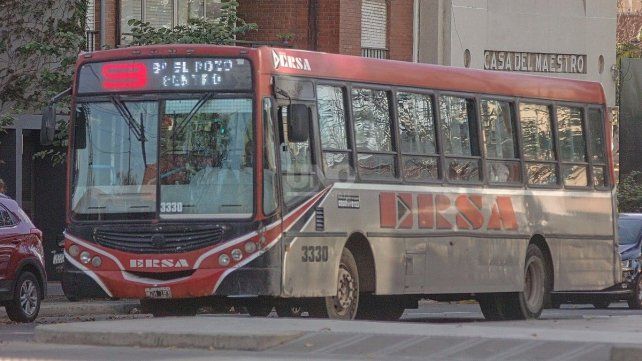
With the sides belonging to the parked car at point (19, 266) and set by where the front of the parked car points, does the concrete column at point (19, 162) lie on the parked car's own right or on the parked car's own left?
on the parked car's own right

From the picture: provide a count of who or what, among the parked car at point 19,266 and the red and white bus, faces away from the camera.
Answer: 0

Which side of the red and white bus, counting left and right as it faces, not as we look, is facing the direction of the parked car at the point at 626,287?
back

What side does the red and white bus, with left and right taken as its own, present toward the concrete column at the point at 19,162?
right

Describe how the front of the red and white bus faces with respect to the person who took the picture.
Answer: facing the viewer and to the left of the viewer

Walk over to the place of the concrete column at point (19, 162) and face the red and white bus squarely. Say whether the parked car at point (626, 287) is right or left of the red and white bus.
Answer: left

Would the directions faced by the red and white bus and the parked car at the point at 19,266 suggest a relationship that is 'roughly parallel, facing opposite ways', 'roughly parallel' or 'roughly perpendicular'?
roughly parallel
